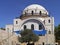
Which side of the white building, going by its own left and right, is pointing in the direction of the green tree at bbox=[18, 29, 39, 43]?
front

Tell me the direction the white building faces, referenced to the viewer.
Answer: facing the viewer
